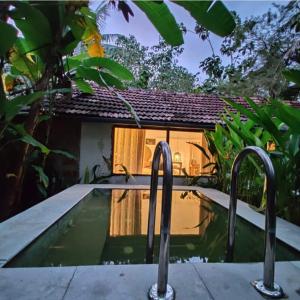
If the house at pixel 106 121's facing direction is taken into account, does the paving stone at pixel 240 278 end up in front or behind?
in front

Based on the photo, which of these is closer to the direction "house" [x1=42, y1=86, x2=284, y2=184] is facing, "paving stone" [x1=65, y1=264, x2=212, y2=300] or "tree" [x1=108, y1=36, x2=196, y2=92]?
the paving stone

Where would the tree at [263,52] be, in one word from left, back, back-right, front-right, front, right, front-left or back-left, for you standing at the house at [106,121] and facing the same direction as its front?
back-left

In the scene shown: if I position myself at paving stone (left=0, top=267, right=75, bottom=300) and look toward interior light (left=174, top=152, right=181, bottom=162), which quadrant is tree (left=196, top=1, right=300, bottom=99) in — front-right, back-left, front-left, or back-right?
front-right

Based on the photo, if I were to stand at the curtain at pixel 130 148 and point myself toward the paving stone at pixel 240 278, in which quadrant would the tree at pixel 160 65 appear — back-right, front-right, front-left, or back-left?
back-left

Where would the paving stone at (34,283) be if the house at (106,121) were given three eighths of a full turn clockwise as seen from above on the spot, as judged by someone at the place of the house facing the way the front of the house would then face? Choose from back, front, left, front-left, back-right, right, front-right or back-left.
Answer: back-left

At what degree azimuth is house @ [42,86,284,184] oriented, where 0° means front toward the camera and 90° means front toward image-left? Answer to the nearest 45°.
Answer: approximately 0°

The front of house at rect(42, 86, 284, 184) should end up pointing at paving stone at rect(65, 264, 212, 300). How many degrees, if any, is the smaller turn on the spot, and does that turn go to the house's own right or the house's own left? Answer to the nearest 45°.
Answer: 0° — it already faces it

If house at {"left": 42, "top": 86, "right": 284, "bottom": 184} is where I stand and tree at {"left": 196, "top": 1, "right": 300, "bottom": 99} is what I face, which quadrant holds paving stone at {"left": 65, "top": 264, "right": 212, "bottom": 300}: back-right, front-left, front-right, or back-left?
back-right

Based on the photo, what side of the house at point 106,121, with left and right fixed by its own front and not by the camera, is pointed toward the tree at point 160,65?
back
